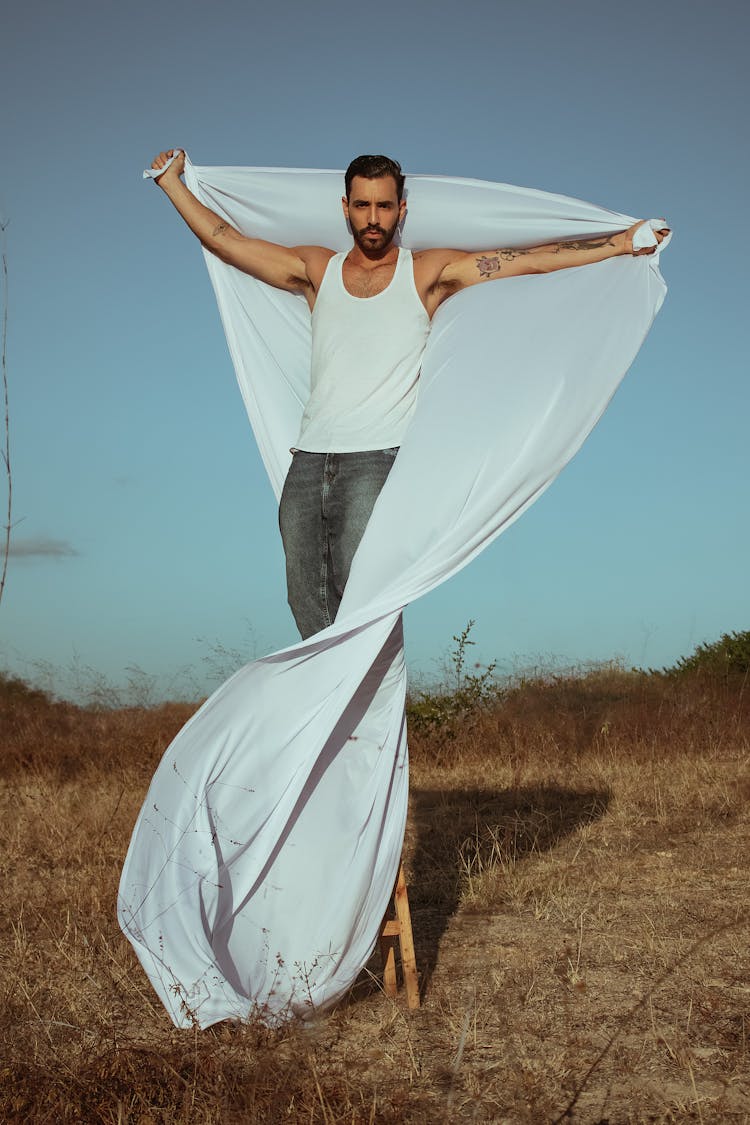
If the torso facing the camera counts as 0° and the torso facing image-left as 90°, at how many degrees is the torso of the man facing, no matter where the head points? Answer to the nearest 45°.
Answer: approximately 0°

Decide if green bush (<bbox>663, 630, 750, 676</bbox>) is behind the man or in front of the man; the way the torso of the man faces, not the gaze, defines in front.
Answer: behind
